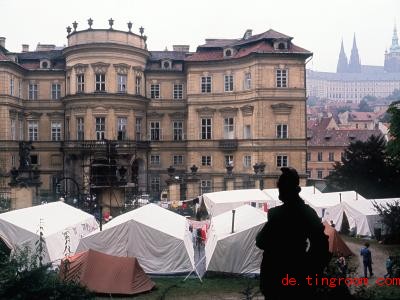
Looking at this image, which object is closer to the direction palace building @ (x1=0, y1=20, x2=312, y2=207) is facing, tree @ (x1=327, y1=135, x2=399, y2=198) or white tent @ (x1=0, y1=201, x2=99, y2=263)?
the white tent

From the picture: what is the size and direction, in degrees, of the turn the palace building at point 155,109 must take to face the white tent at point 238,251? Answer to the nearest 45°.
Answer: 0° — it already faces it

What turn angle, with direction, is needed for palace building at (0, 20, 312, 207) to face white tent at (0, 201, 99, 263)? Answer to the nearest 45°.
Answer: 0° — it already faces it

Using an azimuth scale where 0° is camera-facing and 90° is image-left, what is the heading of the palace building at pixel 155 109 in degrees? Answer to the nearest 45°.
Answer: approximately 0°

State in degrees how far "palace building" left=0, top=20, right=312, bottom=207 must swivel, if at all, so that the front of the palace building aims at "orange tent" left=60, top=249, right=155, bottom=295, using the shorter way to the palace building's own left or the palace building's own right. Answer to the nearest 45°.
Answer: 0° — it already faces it

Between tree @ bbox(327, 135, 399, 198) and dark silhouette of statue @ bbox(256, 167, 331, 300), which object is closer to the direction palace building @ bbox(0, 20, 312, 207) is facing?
the dark silhouette of statue

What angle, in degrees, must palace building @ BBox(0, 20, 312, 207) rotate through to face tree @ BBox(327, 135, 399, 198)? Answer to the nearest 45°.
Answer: approximately 45° to its left

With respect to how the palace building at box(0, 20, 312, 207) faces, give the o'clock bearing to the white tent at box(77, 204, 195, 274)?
The white tent is roughly at 12 o'clock from the palace building.
